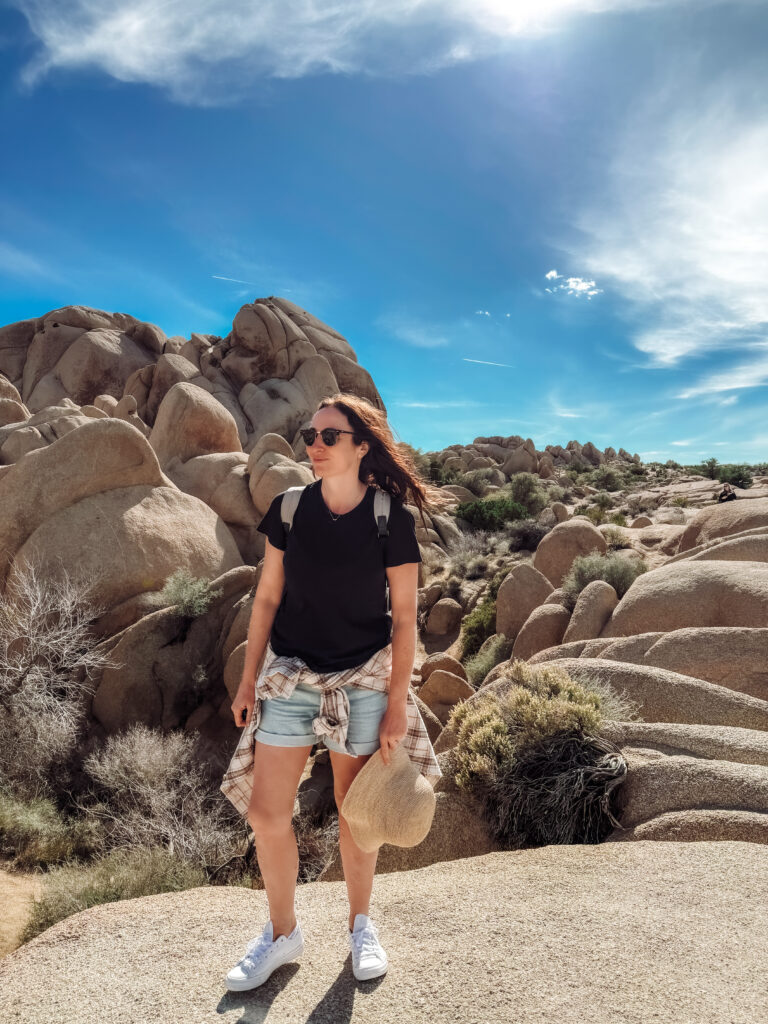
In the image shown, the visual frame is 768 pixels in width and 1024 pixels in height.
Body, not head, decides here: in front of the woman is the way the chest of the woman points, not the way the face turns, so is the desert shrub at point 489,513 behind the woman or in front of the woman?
behind

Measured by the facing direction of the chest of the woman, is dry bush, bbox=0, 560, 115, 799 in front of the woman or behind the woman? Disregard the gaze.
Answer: behind

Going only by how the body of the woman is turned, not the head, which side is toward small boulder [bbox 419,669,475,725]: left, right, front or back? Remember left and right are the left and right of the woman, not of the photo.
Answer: back

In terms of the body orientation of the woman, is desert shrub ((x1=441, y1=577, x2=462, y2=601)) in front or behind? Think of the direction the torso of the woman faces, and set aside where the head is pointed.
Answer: behind

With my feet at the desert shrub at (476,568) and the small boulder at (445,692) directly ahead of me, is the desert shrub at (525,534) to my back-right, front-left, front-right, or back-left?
back-left

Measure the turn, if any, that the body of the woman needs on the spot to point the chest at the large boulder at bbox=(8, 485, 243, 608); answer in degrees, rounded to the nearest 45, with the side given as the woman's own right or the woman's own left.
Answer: approximately 180°

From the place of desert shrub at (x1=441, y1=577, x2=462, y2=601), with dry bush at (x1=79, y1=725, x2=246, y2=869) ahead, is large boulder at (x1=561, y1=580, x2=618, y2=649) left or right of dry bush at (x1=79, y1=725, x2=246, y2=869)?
left

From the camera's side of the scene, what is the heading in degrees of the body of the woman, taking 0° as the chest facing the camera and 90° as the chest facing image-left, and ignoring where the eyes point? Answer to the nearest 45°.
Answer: approximately 0°

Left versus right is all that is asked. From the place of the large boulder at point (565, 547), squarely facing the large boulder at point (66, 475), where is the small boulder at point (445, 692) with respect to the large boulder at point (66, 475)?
left

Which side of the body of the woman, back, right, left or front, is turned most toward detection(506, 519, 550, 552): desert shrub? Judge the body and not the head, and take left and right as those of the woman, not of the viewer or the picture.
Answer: back

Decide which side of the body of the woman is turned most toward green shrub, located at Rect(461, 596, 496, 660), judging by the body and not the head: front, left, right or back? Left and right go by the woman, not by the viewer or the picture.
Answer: back
